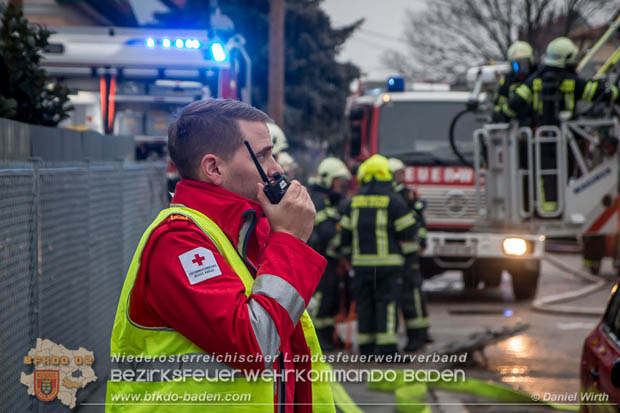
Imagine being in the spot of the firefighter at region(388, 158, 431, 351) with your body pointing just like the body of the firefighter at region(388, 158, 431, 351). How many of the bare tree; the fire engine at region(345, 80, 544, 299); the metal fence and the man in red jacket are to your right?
2

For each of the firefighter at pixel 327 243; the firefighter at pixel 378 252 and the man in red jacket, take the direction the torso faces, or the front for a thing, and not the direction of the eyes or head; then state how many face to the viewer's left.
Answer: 0

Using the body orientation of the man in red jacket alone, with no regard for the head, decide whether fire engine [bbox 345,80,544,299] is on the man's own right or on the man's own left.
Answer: on the man's own left

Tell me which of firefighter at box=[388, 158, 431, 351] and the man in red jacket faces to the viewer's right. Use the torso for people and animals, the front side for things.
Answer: the man in red jacket

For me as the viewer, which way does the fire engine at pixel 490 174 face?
facing the viewer and to the left of the viewer

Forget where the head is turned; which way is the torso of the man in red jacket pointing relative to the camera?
to the viewer's right

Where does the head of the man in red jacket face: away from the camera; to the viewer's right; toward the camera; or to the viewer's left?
to the viewer's right

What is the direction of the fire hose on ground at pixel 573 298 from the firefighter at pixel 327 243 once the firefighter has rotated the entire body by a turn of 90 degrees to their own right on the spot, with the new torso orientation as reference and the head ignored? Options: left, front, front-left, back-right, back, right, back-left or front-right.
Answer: back-left
